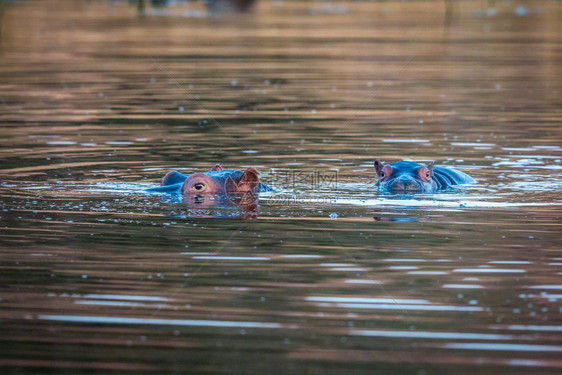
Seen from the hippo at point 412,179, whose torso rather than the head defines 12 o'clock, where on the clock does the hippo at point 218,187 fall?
the hippo at point 218,187 is roughly at 1 o'clock from the hippo at point 412,179.
